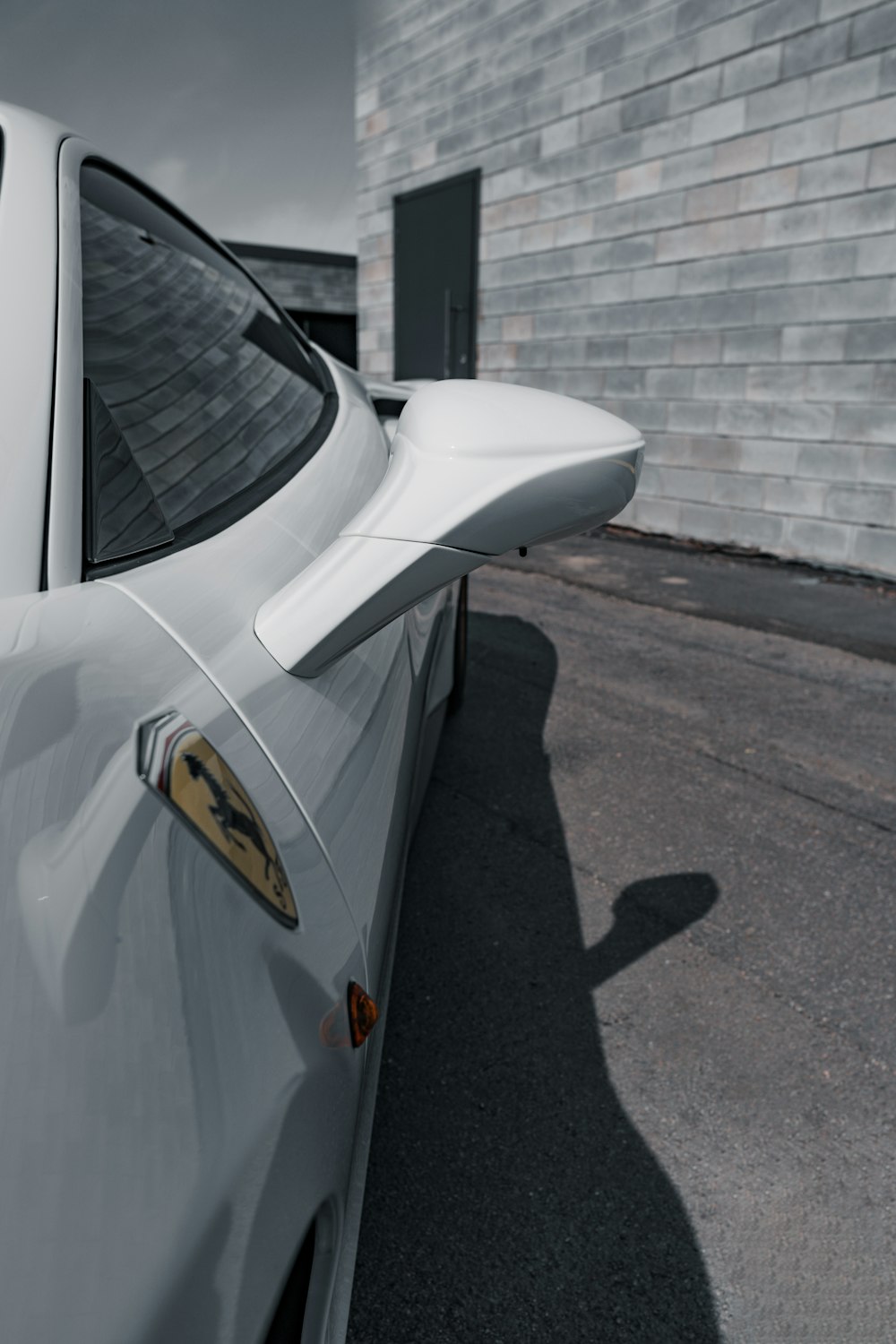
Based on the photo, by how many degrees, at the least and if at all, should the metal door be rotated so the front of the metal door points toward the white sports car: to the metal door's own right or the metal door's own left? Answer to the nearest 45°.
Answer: approximately 45° to the metal door's own left

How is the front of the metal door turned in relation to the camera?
facing the viewer and to the left of the viewer
